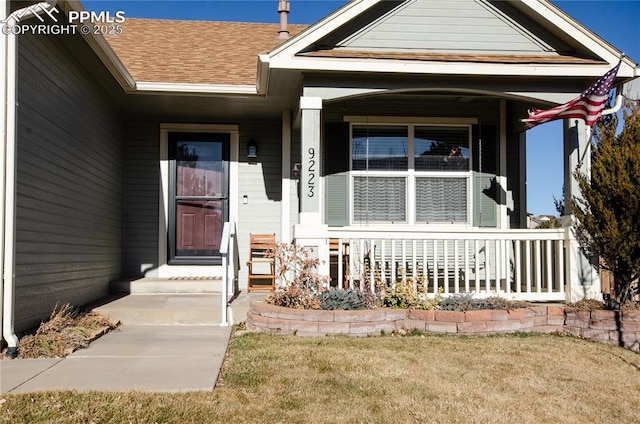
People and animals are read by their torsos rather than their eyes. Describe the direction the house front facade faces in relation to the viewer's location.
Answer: facing the viewer

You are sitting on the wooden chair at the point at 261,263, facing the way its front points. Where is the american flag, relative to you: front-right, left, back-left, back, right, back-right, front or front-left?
front-left

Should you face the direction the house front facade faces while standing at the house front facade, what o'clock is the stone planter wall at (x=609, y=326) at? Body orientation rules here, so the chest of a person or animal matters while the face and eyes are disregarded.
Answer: The stone planter wall is roughly at 10 o'clock from the house front facade.

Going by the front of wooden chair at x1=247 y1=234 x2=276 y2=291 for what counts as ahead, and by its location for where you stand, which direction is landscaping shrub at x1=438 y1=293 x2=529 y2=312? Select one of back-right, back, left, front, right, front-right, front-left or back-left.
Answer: front-left

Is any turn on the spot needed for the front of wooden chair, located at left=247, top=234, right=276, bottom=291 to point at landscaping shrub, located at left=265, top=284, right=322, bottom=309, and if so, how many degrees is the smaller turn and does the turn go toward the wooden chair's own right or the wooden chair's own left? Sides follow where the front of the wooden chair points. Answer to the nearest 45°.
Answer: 0° — it already faces it

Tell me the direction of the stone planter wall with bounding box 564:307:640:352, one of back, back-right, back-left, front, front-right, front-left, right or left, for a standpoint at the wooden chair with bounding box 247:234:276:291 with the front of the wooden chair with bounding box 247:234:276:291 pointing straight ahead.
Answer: front-left

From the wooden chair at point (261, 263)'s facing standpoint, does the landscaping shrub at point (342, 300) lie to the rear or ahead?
ahead
